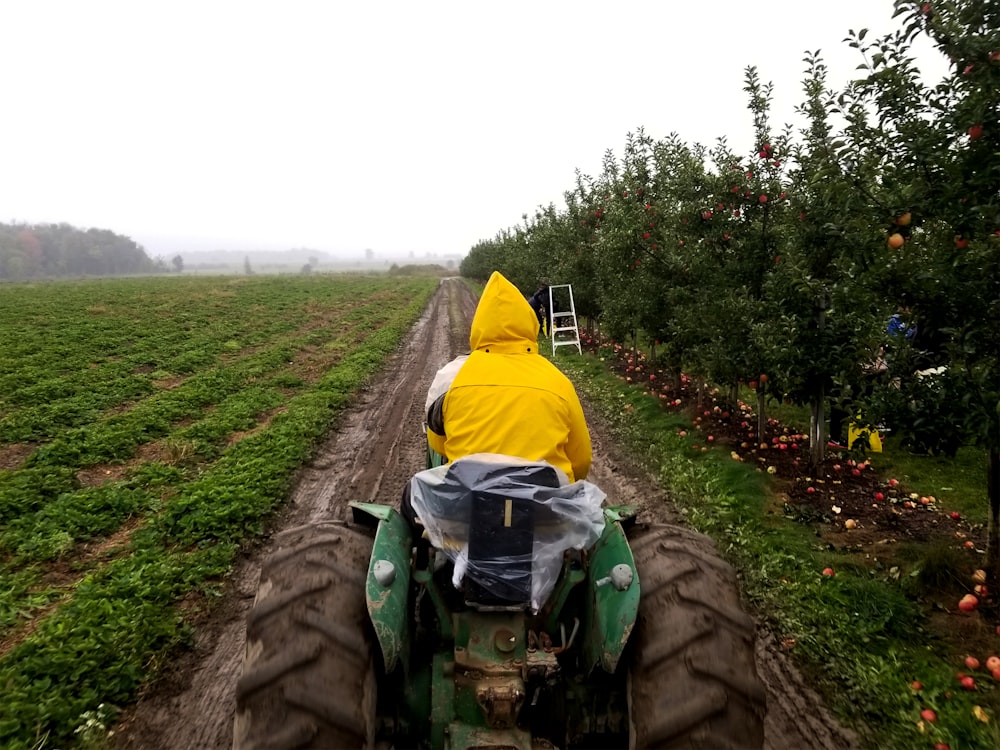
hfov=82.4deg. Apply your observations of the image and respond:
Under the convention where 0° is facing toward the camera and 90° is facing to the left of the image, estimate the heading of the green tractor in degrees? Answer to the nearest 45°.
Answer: approximately 180°
